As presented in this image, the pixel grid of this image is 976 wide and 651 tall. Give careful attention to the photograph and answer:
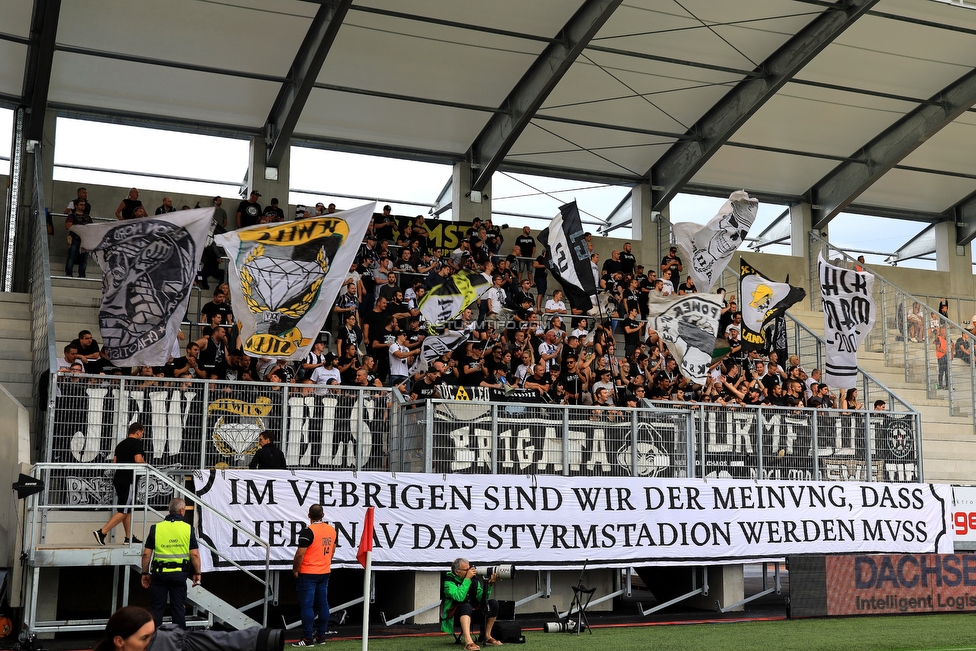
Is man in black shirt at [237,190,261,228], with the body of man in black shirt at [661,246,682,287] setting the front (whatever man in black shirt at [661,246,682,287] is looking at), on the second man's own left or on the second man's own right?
on the second man's own right

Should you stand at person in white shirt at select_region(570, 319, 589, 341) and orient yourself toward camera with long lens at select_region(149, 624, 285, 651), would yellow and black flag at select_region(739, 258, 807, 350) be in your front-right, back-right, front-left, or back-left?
back-left

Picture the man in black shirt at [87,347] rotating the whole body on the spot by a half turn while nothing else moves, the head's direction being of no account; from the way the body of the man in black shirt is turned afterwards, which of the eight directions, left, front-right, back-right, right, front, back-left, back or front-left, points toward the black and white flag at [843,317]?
back-right

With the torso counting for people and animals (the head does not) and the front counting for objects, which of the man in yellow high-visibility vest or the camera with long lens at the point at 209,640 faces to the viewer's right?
the camera with long lens

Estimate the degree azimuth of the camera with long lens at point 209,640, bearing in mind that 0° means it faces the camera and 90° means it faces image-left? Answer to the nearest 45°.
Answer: approximately 270°

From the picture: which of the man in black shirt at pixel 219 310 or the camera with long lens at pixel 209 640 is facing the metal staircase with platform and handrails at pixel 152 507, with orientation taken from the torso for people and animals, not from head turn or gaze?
the man in black shirt

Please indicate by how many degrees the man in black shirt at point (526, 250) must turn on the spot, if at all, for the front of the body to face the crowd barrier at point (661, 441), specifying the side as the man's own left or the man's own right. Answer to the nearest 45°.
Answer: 0° — they already face it

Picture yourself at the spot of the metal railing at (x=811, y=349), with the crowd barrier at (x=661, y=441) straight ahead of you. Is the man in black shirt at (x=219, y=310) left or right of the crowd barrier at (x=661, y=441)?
right

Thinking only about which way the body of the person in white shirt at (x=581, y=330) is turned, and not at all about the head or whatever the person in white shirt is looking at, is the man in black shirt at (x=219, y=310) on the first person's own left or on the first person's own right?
on the first person's own right

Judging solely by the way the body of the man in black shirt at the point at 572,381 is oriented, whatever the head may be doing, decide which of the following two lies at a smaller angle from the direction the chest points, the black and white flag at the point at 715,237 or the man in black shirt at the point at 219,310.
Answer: the man in black shirt

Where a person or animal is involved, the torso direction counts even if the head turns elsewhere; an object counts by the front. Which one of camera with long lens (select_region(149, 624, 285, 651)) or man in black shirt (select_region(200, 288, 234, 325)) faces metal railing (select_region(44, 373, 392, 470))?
the man in black shirt

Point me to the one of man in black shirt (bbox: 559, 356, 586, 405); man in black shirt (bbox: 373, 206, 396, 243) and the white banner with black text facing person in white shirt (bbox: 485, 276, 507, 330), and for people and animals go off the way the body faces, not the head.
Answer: man in black shirt (bbox: 373, 206, 396, 243)
